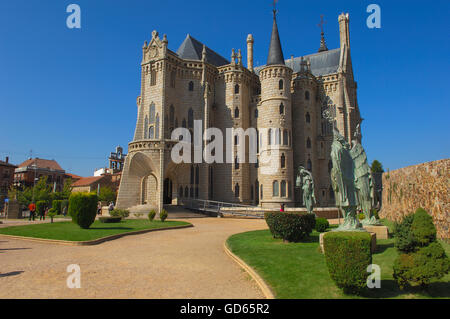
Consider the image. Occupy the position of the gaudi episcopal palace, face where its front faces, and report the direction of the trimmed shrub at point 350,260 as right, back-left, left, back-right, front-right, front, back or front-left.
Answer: front-left

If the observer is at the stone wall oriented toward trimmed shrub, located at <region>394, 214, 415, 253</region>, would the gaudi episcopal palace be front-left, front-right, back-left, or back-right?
back-right

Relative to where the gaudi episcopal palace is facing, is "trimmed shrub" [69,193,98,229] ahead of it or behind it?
ahead

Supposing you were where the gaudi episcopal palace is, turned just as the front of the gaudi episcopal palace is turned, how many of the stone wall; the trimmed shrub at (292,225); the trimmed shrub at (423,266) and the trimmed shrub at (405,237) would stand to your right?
0

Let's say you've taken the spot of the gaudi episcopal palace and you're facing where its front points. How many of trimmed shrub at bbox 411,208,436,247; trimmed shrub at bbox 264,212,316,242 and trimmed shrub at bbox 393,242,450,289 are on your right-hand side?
0

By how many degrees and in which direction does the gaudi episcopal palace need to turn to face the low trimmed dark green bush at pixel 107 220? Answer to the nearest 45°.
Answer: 0° — it already faces it

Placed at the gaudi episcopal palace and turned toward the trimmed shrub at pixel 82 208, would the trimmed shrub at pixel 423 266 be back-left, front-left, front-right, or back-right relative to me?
front-left

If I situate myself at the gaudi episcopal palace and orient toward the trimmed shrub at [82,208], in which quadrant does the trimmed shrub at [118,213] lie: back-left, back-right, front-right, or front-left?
front-right

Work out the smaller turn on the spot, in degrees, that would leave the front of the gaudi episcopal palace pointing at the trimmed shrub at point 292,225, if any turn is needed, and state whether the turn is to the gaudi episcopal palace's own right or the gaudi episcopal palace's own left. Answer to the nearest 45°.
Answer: approximately 45° to the gaudi episcopal palace's own left

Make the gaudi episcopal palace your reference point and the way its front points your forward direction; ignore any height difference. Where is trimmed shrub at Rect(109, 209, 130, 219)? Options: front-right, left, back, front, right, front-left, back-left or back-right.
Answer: front

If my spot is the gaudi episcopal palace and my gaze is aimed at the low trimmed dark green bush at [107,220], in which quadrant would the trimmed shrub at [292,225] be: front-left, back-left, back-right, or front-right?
front-left

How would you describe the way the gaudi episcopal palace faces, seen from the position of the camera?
facing the viewer and to the left of the viewer

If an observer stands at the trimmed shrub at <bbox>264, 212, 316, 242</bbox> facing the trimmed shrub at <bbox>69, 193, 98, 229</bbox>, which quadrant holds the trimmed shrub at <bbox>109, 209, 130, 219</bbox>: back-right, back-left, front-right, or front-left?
front-right
